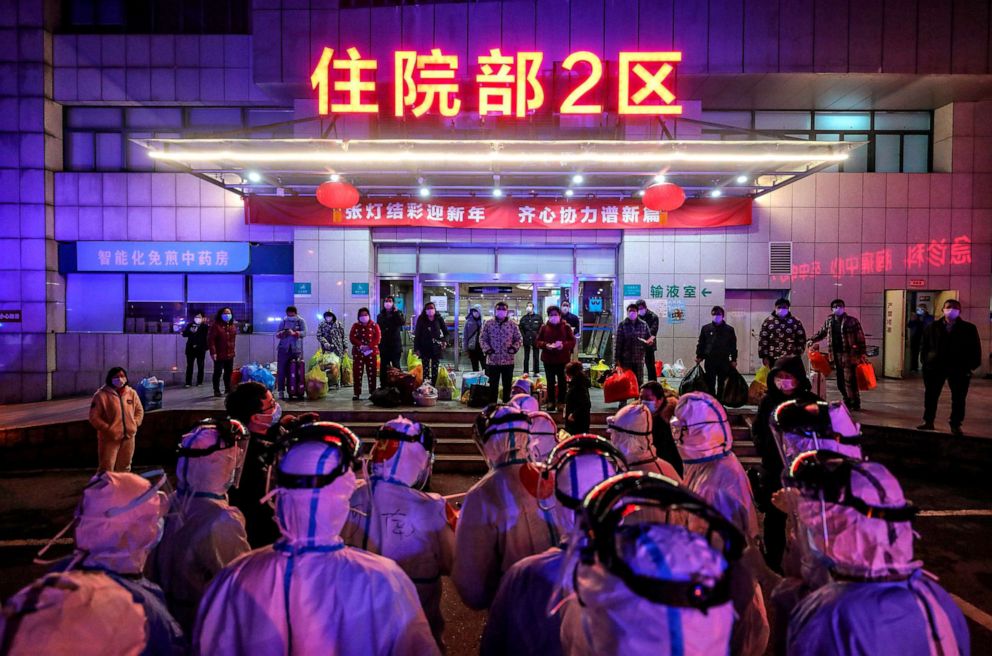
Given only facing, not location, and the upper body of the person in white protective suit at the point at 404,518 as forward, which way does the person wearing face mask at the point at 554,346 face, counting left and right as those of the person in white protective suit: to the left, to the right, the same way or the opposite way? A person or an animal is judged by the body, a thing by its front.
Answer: the opposite way

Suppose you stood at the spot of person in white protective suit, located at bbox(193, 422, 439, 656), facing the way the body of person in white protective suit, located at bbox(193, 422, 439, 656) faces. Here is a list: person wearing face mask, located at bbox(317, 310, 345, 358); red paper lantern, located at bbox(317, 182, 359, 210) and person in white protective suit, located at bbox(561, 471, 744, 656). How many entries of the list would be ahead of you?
2

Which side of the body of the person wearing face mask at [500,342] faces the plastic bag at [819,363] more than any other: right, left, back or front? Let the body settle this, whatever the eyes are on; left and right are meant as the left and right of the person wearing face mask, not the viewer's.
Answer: left

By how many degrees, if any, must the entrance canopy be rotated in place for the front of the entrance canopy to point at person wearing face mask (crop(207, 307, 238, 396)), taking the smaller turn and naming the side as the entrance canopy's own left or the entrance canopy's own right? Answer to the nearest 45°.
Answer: approximately 90° to the entrance canopy's own right

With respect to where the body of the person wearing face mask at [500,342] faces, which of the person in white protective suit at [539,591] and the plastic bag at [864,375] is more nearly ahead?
the person in white protective suit

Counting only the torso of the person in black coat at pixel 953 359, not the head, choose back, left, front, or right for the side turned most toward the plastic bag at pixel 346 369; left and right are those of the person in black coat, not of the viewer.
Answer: right
